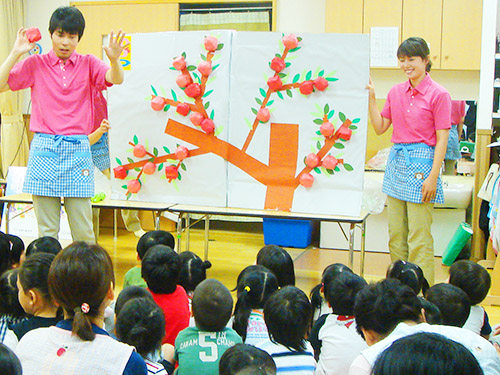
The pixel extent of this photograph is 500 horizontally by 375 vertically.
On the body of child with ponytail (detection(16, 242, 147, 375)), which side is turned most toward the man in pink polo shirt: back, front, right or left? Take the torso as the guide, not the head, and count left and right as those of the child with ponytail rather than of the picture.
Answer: front

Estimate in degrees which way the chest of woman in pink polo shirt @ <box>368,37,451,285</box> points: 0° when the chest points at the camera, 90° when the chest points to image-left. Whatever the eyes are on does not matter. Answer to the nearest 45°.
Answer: approximately 45°

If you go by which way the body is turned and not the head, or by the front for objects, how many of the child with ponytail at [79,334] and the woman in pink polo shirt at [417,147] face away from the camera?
1

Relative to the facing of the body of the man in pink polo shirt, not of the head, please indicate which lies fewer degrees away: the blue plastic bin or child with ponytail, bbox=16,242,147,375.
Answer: the child with ponytail

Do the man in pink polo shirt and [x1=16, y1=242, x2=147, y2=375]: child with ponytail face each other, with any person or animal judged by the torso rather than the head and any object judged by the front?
yes

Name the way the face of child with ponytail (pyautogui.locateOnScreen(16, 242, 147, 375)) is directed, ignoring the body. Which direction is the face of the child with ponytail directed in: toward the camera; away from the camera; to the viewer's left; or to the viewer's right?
away from the camera

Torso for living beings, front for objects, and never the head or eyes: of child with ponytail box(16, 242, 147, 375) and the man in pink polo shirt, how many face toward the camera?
1

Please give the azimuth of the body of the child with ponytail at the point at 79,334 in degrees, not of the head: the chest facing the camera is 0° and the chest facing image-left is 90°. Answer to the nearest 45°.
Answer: approximately 180°

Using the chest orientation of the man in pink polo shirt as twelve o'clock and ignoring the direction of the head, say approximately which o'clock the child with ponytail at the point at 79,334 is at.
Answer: The child with ponytail is roughly at 12 o'clock from the man in pink polo shirt.

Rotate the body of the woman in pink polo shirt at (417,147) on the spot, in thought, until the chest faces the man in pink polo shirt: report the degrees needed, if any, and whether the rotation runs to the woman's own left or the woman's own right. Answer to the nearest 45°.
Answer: approximately 45° to the woman's own right

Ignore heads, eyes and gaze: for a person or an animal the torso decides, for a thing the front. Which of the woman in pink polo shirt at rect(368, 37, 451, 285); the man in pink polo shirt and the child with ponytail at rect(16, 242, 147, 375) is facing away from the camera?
the child with ponytail
